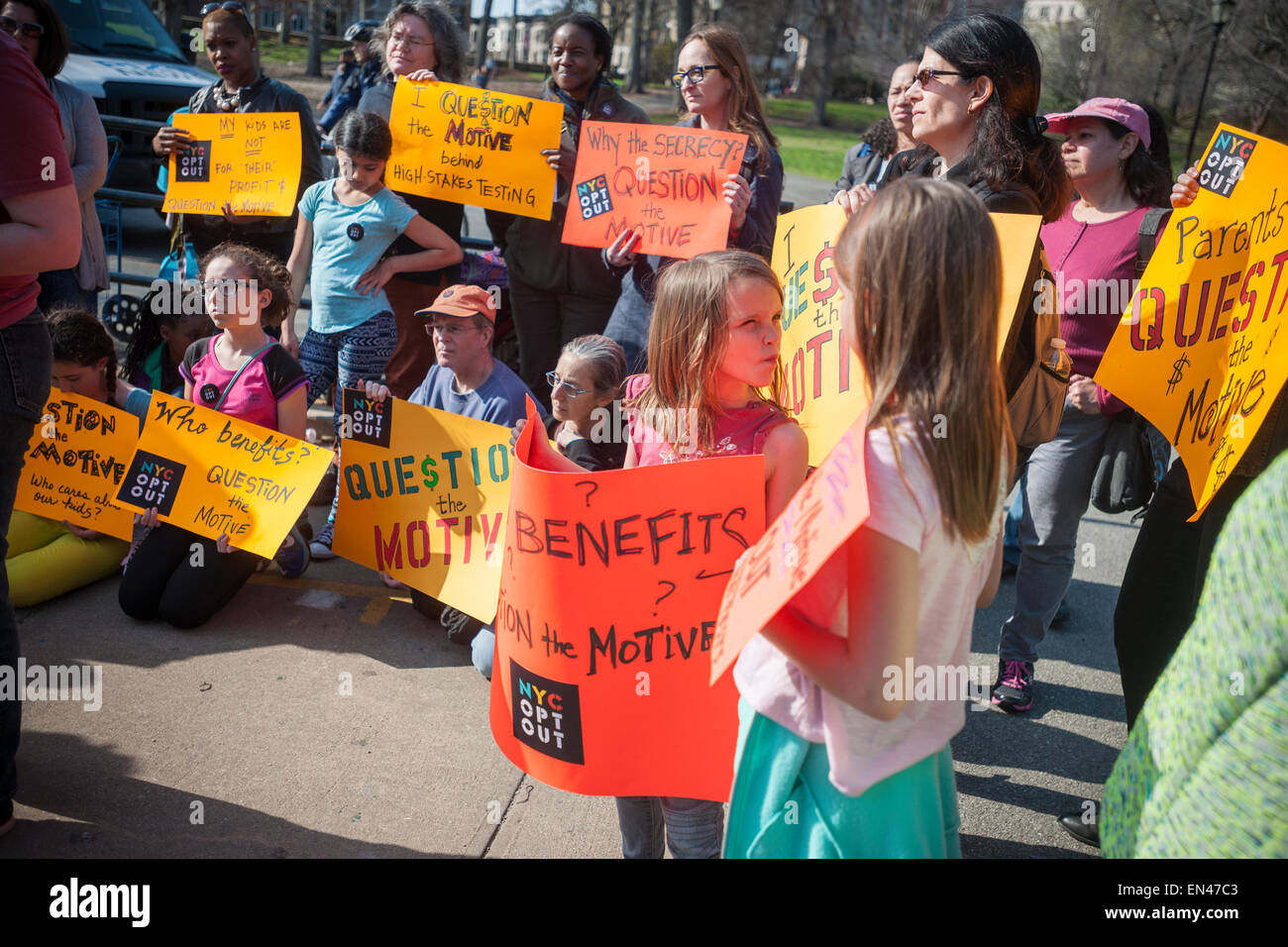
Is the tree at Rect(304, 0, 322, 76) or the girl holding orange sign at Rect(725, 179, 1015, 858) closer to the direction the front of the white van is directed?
the girl holding orange sign

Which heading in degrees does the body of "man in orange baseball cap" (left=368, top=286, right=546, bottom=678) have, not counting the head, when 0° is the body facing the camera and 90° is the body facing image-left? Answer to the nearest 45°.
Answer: approximately 45°

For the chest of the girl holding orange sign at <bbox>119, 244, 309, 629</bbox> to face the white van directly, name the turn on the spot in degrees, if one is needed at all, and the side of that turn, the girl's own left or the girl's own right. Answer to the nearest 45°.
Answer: approximately 135° to the girl's own right

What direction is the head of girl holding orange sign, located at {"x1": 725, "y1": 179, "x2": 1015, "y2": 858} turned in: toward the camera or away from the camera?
away from the camera

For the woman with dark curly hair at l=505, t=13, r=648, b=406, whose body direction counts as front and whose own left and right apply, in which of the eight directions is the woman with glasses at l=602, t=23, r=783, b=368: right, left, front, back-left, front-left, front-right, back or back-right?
left

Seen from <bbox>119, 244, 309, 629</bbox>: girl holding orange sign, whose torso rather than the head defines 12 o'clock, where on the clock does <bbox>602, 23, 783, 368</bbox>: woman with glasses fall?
The woman with glasses is roughly at 8 o'clock from the girl holding orange sign.

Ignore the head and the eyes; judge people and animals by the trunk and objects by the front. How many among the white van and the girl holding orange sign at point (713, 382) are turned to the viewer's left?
0

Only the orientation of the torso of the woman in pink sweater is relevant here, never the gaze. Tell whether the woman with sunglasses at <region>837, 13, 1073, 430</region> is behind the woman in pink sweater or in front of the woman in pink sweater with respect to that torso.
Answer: in front

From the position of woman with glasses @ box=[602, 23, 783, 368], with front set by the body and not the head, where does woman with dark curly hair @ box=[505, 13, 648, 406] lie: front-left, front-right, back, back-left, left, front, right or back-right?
right

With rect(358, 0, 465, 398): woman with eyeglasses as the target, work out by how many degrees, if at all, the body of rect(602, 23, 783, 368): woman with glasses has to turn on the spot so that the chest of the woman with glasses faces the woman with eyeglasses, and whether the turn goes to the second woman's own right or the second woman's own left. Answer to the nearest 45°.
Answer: approximately 90° to the second woman's own right
